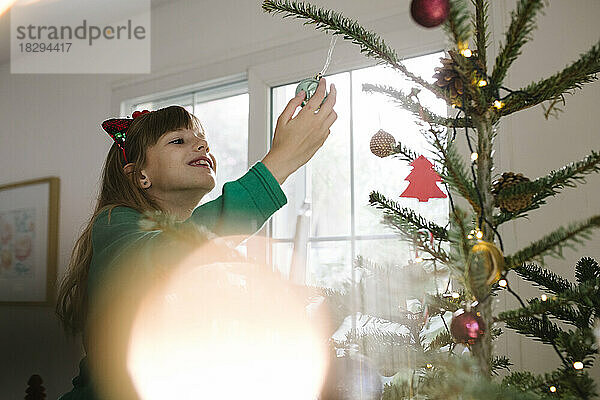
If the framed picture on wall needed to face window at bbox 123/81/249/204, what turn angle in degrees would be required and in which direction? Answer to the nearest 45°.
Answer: approximately 90° to its left

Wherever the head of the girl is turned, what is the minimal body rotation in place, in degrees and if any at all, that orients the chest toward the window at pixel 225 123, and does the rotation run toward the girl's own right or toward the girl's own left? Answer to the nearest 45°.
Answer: approximately 90° to the girl's own left

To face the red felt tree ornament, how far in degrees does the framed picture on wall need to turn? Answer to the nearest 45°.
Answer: approximately 45° to its left

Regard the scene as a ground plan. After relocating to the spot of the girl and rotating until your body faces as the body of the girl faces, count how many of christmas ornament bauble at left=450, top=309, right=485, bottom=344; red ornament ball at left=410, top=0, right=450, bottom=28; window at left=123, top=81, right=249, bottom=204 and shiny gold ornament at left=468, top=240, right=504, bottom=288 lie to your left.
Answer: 1

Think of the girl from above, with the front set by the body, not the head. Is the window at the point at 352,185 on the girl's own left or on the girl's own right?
on the girl's own left

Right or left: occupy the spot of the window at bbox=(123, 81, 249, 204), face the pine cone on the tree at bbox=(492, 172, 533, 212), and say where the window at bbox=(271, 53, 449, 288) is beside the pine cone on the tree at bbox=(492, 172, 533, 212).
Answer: left

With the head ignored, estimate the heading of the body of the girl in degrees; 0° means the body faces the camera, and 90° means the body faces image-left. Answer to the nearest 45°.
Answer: approximately 270°

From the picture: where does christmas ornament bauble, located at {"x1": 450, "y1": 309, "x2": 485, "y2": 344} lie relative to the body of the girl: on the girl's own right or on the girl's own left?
on the girl's own right
